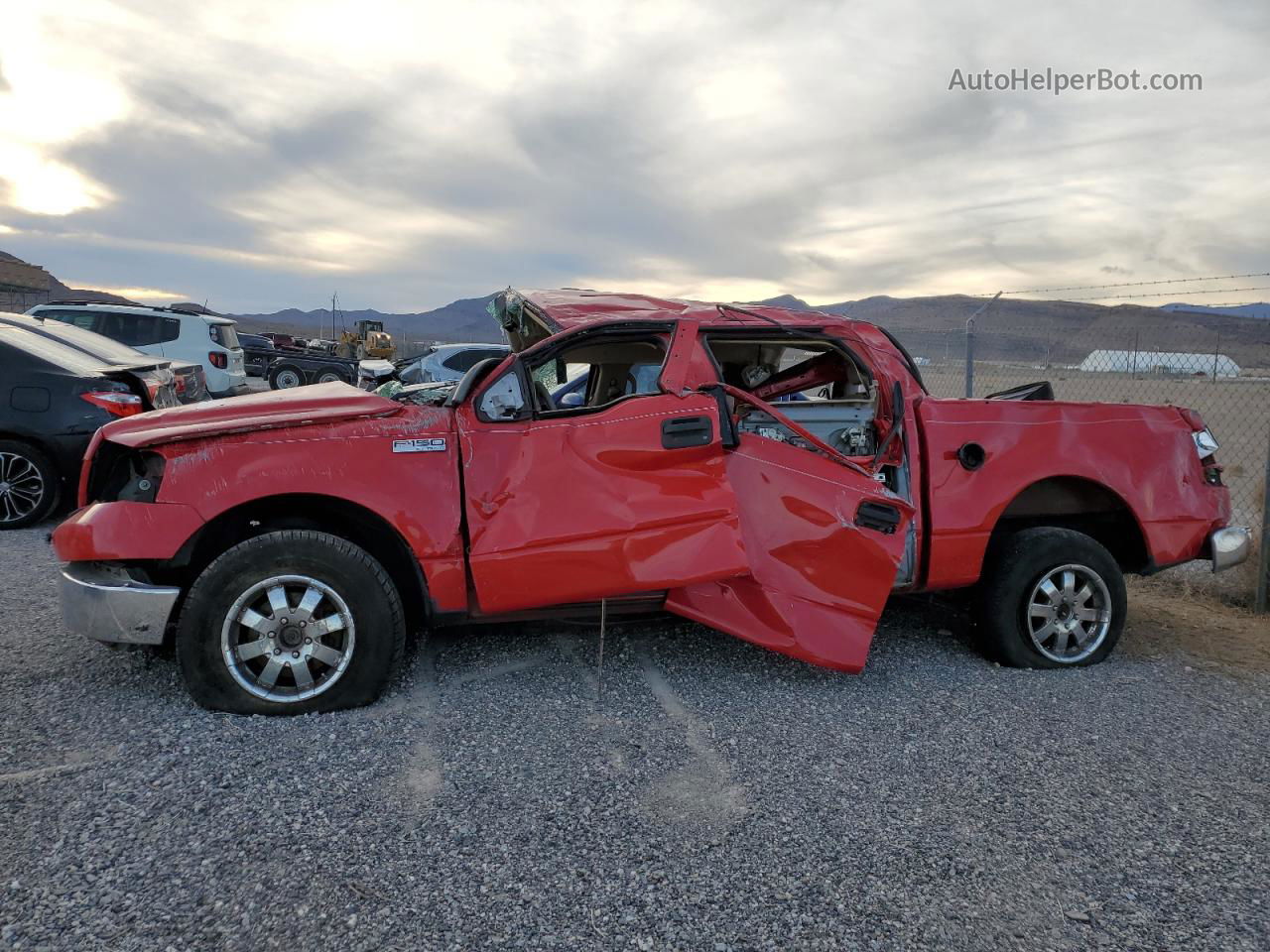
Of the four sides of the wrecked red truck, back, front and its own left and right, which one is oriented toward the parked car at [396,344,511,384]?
right

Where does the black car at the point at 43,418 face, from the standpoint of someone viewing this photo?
facing to the left of the viewer

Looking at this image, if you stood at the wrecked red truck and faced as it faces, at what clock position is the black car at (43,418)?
The black car is roughly at 1 o'clock from the wrecked red truck.

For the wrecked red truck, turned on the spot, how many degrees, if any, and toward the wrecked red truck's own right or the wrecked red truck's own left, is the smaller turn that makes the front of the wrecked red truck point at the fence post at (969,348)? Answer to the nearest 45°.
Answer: approximately 135° to the wrecked red truck's own right

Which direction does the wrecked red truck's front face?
to the viewer's left

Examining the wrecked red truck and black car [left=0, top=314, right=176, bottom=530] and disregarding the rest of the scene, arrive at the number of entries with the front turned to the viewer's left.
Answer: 2

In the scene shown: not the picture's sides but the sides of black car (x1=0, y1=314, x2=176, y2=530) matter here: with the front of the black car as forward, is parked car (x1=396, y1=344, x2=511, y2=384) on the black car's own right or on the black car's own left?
on the black car's own right

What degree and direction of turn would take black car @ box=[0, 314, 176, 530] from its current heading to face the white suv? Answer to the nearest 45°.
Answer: approximately 90° to its right

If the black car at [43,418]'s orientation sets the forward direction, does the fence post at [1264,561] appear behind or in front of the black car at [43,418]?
behind
